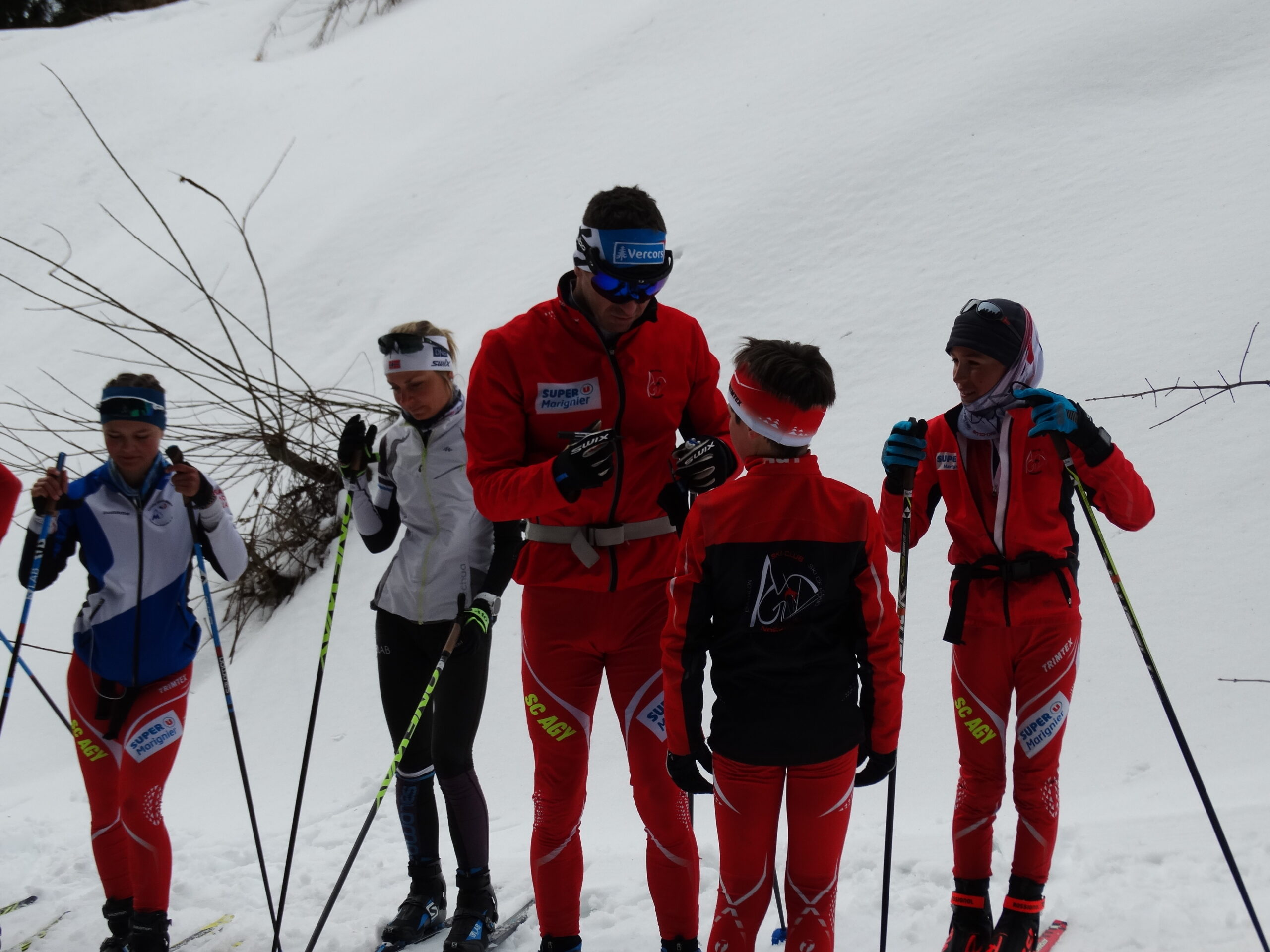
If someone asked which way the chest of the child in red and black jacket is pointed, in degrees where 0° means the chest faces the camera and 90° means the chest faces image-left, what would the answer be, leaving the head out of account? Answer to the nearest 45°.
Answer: approximately 180°

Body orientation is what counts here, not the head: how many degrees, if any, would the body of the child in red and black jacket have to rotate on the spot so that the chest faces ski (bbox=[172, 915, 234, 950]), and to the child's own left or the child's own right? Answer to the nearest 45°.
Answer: approximately 45° to the child's own left

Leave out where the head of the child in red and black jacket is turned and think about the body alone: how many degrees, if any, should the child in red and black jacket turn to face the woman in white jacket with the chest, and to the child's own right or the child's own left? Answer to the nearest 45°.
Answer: approximately 45° to the child's own left

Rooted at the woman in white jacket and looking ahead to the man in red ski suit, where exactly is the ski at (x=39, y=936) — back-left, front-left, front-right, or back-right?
back-right
